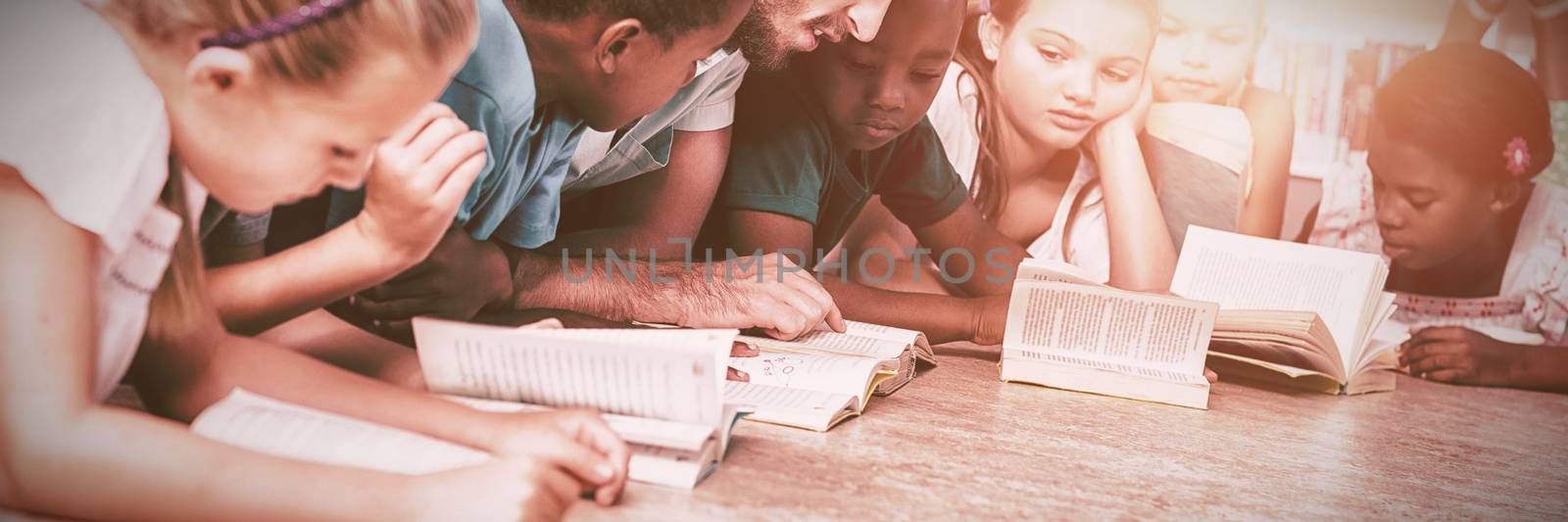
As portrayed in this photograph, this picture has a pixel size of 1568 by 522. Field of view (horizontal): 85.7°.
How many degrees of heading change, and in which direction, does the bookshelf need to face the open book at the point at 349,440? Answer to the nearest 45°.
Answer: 0° — it already faces it

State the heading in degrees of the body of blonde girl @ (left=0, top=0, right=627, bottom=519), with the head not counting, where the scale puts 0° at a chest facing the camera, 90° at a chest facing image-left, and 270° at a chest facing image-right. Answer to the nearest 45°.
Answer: approximately 270°

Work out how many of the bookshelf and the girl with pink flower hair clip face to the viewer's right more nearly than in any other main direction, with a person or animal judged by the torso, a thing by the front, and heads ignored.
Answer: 0

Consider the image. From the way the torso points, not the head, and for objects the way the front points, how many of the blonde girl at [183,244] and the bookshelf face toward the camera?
1

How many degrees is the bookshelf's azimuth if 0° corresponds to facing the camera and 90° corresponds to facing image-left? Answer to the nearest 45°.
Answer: approximately 0°

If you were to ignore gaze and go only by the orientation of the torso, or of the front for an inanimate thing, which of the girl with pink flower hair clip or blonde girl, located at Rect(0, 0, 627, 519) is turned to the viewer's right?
the blonde girl

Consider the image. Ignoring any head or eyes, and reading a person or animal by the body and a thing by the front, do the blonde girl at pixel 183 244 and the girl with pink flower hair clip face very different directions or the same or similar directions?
very different directions

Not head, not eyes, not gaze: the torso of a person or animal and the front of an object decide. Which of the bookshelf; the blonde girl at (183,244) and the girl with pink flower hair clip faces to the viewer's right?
the blonde girl
